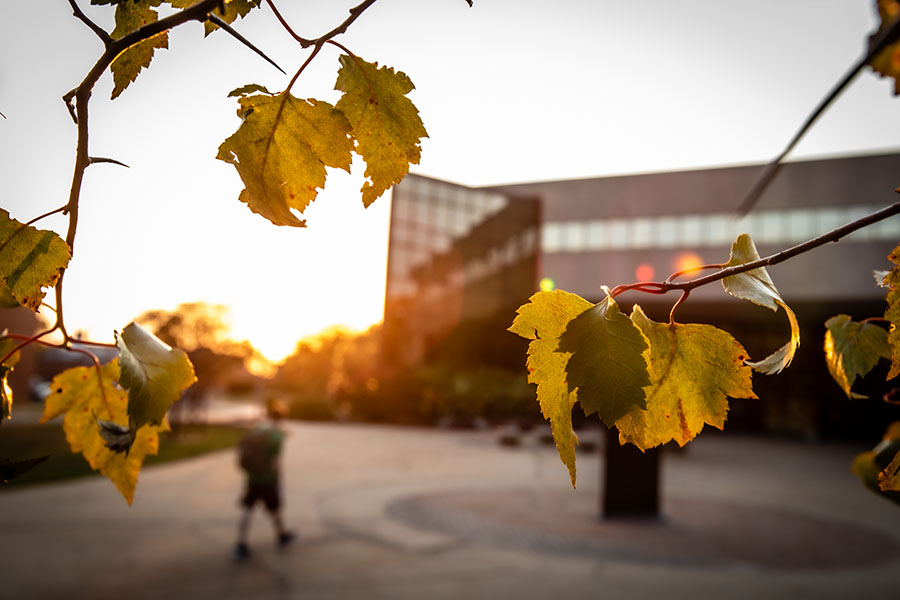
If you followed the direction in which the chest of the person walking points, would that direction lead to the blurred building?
yes

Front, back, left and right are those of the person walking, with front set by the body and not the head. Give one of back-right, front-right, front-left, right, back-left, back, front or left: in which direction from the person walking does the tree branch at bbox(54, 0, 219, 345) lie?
back-right

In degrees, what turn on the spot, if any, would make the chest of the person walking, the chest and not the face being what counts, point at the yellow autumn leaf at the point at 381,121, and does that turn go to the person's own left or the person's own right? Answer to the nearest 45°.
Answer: approximately 135° to the person's own right

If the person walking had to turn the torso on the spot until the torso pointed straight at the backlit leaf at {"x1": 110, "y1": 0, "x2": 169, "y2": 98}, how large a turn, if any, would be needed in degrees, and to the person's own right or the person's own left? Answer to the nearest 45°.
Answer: approximately 135° to the person's own right

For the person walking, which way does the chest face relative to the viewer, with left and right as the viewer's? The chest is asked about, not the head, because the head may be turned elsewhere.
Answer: facing away from the viewer and to the right of the viewer

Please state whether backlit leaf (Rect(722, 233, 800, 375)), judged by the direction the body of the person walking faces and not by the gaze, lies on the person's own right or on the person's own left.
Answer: on the person's own right

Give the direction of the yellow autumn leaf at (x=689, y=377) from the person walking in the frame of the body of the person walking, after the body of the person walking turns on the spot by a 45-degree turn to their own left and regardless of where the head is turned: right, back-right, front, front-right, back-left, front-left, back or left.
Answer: back

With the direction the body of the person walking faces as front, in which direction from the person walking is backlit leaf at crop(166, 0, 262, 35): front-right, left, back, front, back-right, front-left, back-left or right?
back-right
